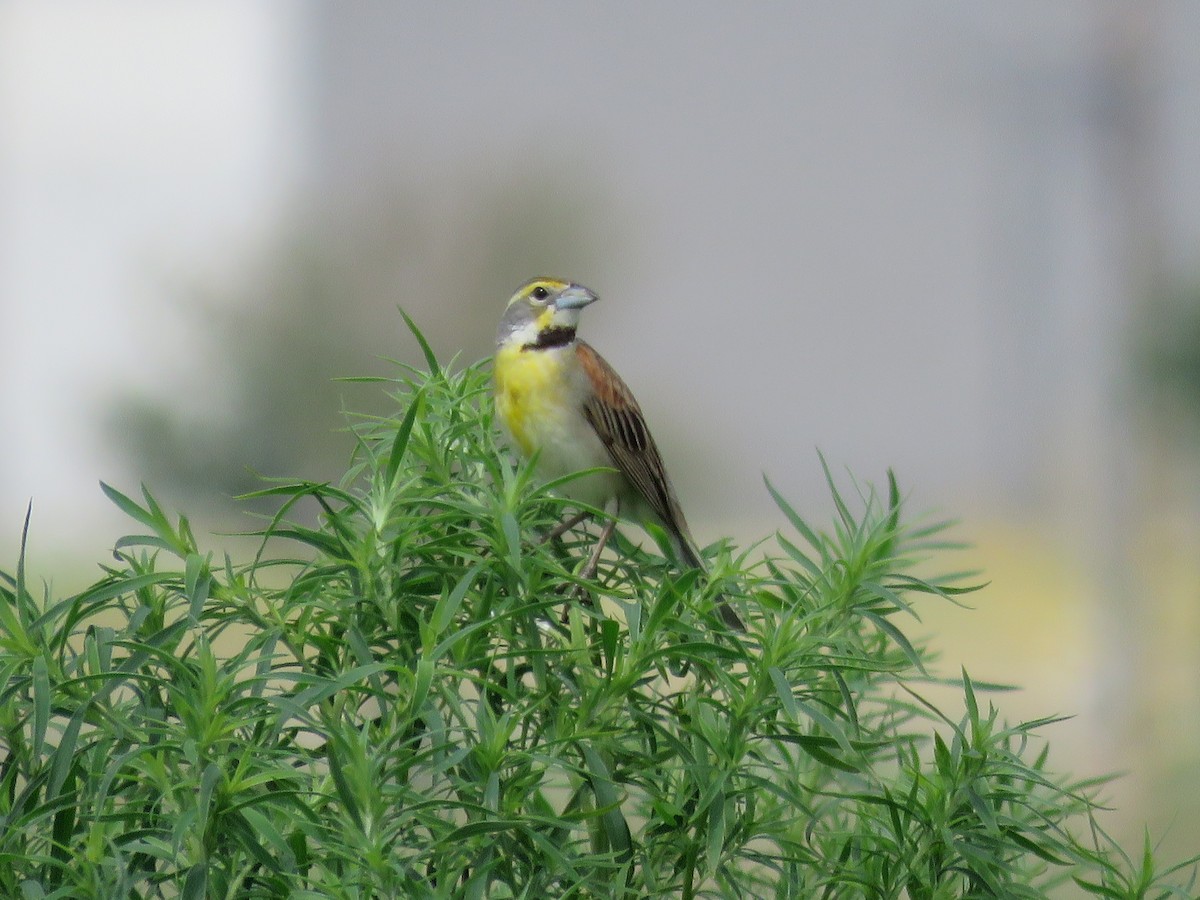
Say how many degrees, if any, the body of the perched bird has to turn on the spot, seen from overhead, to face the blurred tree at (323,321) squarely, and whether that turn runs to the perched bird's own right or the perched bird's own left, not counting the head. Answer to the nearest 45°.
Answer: approximately 135° to the perched bird's own right

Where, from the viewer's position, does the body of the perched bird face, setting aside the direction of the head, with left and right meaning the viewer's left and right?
facing the viewer and to the left of the viewer

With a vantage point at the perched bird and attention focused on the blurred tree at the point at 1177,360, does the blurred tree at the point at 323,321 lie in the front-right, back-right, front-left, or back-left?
front-left

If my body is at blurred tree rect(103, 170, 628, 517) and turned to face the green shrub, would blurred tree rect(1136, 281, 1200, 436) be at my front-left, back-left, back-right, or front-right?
front-left

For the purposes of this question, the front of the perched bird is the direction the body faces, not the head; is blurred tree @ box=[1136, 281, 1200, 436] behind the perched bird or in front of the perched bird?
behind
